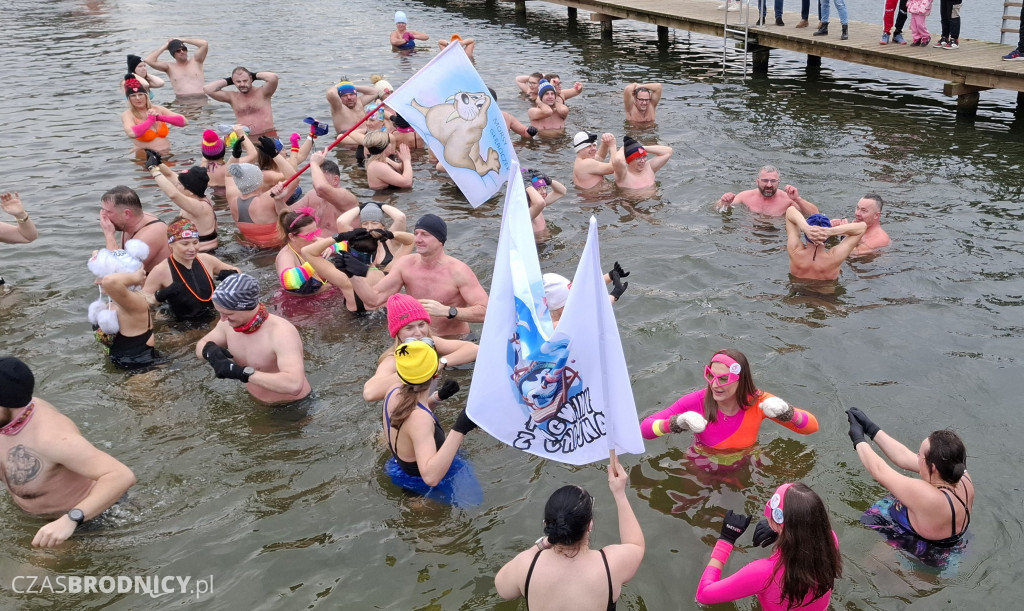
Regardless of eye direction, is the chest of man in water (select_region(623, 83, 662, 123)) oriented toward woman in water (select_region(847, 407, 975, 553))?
yes

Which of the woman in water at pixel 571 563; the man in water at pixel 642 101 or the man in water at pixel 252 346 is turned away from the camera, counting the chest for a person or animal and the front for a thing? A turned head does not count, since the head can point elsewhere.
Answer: the woman in water

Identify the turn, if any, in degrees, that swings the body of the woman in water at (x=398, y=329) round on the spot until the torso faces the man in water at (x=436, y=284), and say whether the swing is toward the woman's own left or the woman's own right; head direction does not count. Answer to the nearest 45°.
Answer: approximately 180°

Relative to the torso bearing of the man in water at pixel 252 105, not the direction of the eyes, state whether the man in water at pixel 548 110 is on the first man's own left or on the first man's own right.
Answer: on the first man's own left

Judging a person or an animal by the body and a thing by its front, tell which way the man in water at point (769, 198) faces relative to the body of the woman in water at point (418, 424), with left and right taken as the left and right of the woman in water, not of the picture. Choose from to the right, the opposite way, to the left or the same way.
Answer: the opposite way

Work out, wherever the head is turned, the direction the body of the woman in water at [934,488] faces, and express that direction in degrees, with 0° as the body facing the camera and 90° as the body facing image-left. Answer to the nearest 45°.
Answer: approximately 135°

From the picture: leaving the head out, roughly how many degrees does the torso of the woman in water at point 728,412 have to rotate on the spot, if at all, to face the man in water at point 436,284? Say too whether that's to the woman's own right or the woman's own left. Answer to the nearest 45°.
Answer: approximately 135° to the woman's own right

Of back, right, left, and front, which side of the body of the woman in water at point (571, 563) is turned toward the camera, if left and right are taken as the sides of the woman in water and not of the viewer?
back

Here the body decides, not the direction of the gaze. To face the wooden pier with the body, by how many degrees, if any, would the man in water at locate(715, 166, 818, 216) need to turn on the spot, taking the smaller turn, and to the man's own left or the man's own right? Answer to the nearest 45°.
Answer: approximately 180°

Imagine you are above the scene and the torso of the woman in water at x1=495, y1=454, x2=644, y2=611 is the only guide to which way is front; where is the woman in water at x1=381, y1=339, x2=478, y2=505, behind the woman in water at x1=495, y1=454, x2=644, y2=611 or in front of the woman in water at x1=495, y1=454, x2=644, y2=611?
in front

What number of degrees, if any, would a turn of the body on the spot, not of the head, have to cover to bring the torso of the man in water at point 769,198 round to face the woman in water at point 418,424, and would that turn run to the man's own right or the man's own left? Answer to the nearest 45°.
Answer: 0° — they already face them

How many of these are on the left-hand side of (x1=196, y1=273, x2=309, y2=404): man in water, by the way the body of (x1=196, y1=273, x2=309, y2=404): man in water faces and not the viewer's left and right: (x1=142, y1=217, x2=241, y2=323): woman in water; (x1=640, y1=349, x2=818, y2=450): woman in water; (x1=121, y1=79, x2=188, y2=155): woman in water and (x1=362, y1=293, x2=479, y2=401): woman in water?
2

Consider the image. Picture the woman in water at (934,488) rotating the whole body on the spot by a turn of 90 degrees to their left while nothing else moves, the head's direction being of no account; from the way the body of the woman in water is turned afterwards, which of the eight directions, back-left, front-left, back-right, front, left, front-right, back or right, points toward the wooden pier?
back-right

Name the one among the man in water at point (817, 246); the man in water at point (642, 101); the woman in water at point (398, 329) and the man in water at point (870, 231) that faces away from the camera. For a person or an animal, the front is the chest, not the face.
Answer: the man in water at point (817, 246)

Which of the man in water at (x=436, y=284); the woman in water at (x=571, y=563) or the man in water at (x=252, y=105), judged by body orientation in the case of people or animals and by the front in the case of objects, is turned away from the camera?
the woman in water

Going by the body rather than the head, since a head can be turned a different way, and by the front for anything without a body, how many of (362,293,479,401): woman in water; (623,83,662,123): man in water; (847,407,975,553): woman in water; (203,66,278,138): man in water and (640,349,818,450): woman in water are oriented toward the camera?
4
